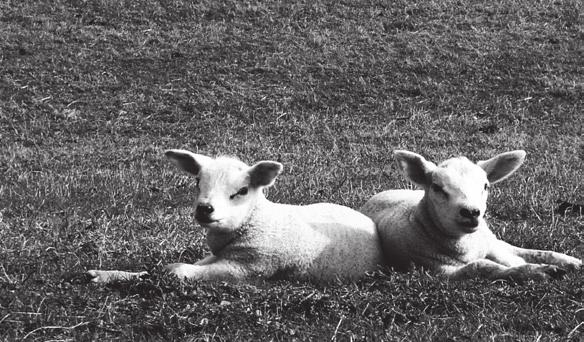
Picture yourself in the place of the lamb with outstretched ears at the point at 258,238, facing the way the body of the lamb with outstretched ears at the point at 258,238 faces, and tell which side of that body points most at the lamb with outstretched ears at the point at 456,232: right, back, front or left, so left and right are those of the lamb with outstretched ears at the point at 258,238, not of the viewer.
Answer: back

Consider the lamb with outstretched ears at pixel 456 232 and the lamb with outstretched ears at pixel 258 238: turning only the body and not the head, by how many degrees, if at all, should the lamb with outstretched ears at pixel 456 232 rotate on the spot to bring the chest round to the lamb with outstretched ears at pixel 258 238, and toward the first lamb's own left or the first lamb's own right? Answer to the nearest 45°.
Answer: approximately 135° to the first lamb's own right

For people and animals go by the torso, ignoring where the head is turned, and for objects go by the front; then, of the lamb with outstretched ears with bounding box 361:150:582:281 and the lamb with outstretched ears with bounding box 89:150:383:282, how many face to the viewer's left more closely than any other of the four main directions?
1

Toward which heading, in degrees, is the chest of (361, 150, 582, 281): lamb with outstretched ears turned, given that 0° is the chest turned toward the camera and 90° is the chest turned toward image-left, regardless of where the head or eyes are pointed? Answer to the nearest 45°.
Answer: approximately 315°

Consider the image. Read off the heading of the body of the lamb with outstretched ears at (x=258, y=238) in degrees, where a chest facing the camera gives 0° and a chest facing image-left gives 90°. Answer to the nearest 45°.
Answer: approximately 90°

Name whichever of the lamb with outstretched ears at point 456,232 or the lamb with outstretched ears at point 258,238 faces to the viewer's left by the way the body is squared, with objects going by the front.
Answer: the lamb with outstretched ears at point 258,238
